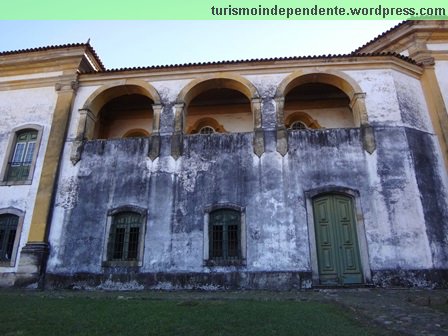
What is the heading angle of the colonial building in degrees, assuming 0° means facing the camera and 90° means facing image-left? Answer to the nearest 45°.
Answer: approximately 0°
